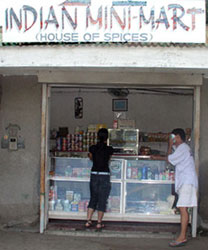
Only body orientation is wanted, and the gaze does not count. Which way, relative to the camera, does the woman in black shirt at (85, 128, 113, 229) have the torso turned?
away from the camera

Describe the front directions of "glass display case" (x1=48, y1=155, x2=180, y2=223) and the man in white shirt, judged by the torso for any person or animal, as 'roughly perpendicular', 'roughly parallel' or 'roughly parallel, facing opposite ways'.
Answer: roughly perpendicular

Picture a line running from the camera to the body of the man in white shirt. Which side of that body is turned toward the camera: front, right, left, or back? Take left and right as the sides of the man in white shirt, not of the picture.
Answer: left

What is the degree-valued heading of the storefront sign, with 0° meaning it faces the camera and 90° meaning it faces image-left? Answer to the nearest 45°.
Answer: approximately 0°

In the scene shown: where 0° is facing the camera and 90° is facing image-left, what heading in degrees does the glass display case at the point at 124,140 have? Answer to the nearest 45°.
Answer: approximately 0°
